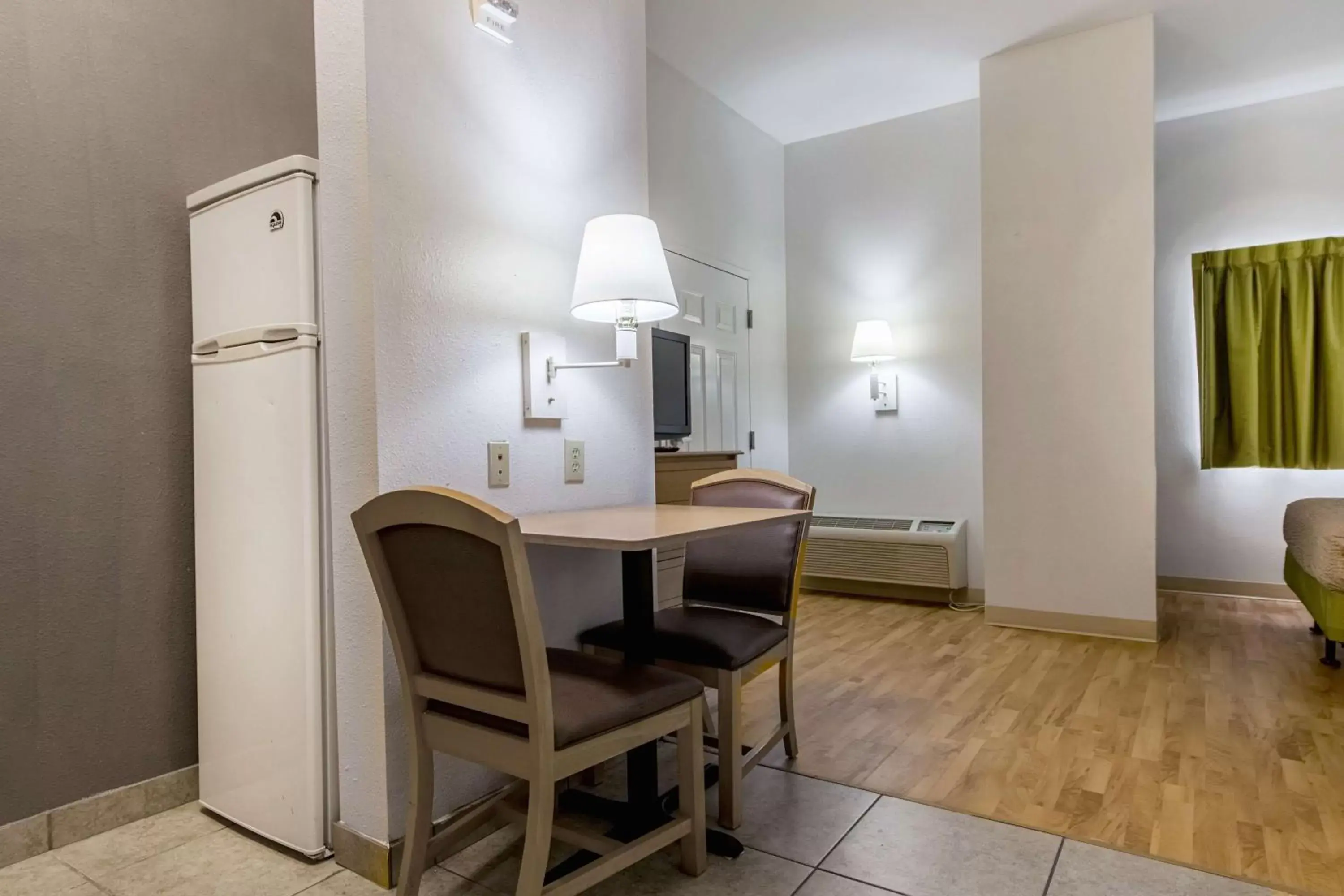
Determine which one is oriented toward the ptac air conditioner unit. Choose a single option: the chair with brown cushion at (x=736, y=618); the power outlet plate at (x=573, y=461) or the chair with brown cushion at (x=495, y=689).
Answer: the chair with brown cushion at (x=495, y=689)

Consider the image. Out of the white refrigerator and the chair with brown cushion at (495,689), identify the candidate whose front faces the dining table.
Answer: the chair with brown cushion

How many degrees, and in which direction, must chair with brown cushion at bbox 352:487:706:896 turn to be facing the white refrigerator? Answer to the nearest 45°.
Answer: approximately 90° to its left

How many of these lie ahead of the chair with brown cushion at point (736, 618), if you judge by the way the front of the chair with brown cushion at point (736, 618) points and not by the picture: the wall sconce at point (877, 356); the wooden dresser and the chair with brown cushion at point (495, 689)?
1

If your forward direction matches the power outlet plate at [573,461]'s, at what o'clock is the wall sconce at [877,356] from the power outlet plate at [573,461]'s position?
The wall sconce is roughly at 9 o'clock from the power outlet plate.

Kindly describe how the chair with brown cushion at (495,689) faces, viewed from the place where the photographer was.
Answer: facing away from the viewer and to the right of the viewer

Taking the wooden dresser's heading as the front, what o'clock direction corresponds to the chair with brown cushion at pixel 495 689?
The chair with brown cushion is roughly at 2 o'clock from the wooden dresser.

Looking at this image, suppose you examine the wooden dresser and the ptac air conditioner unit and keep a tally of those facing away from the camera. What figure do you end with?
0

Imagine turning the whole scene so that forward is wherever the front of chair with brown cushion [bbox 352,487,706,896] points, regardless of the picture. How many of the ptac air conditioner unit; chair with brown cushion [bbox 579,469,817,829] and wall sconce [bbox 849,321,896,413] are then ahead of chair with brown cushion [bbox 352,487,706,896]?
3

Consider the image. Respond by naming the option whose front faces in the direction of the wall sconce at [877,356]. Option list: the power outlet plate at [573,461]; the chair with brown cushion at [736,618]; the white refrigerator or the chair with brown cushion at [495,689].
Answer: the chair with brown cushion at [495,689]

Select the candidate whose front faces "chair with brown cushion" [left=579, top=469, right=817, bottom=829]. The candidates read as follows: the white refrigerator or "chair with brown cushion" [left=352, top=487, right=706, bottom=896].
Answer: "chair with brown cushion" [left=352, top=487, right=706, bottom=896]

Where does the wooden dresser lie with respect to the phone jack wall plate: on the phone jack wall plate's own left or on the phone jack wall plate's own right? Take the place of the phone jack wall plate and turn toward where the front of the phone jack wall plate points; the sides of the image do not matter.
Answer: on the phone jack wall plate's own left

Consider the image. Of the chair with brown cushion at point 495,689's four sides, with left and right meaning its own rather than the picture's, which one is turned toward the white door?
front

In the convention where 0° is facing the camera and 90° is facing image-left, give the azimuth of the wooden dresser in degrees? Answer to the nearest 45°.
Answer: approximately 315°
